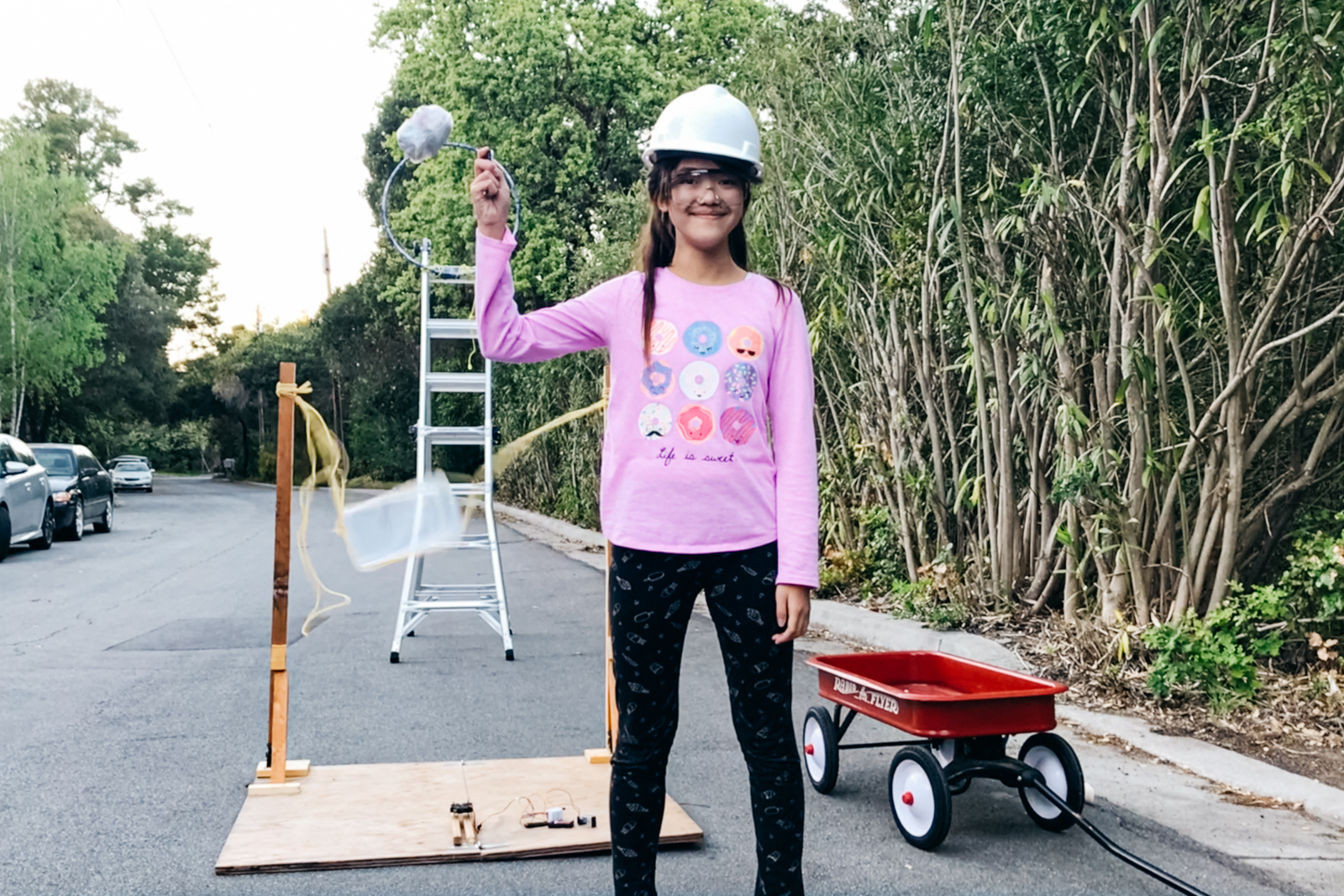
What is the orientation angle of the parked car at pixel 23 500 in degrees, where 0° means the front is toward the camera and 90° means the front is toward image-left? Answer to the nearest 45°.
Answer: approximately 45°

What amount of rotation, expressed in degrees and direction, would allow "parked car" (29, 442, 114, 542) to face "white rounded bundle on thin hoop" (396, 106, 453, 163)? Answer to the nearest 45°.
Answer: approximately 45° to its left

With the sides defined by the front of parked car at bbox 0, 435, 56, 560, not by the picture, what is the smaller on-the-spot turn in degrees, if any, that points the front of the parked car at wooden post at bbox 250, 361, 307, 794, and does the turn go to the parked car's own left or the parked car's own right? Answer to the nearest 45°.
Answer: approximately 45° to the parked car's own left

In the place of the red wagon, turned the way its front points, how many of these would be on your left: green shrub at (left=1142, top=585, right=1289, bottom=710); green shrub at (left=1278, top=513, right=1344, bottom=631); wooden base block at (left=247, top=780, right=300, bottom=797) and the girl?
2

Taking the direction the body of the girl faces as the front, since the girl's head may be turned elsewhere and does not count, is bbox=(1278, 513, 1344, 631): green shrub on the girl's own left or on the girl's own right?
on the girl's own left

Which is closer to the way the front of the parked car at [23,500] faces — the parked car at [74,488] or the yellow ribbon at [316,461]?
the yellow ribbon

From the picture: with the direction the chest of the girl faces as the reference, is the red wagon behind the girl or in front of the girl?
behind

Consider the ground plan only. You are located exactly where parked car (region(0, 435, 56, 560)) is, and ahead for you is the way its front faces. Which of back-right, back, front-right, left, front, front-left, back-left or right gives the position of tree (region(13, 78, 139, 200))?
back-right

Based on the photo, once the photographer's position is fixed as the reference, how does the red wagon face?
facing the viewer and to the right of the viewer
